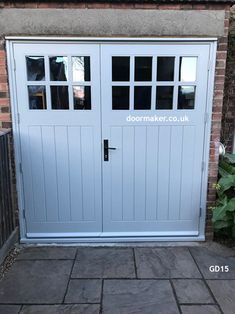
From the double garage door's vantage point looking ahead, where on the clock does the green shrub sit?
The green shrub is roughly at 9 o'clock from the double garage door.

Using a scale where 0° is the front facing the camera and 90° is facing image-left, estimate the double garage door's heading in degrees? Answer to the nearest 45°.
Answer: approximately 0°
